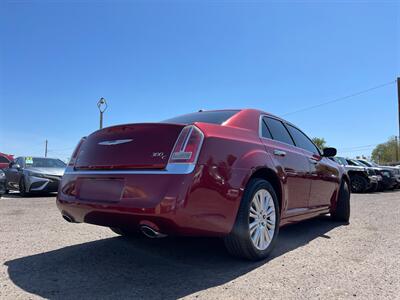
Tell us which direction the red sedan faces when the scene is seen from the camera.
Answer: facing away from the viewer and to the right of the viewer

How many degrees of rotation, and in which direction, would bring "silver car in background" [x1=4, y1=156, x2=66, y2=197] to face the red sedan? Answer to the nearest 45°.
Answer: approximately 45° to its right

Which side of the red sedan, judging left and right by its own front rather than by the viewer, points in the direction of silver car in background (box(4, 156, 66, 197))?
left

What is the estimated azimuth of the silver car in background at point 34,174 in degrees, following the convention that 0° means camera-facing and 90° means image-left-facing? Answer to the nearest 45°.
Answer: approximately 315°

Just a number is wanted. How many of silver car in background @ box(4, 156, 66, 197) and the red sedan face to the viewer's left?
0
